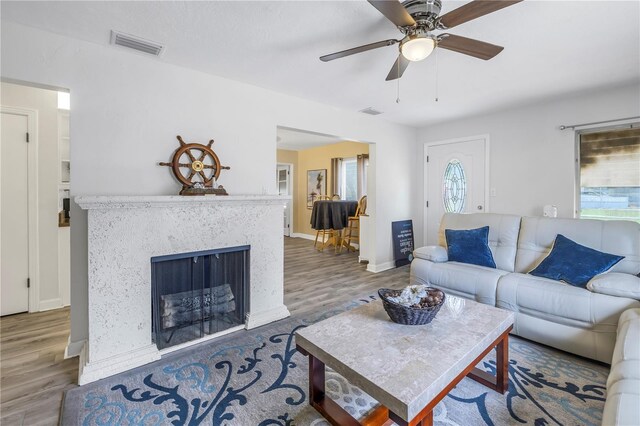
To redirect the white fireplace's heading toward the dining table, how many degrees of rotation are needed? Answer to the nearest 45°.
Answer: approximately 90° to its left

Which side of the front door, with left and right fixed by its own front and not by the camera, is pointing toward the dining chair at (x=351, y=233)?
right

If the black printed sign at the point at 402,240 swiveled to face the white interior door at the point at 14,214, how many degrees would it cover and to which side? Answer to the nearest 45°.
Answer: approximately 90° to its right

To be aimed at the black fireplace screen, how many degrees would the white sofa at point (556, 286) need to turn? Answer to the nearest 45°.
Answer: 0° — it already faces it

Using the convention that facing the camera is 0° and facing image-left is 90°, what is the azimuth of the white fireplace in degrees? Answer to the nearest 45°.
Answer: approximately 315°

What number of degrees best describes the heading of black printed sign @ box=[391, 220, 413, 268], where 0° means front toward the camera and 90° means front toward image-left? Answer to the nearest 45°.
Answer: approximately 315°

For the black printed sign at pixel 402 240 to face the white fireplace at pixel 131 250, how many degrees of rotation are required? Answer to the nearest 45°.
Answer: approximately 90° to its right

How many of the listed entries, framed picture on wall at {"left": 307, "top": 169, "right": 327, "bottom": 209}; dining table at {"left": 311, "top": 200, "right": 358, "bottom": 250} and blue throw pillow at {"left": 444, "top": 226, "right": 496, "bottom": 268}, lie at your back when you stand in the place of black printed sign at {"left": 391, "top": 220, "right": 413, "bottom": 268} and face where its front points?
2

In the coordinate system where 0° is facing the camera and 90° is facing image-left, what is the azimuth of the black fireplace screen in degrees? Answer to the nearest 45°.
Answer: approximately 315°
